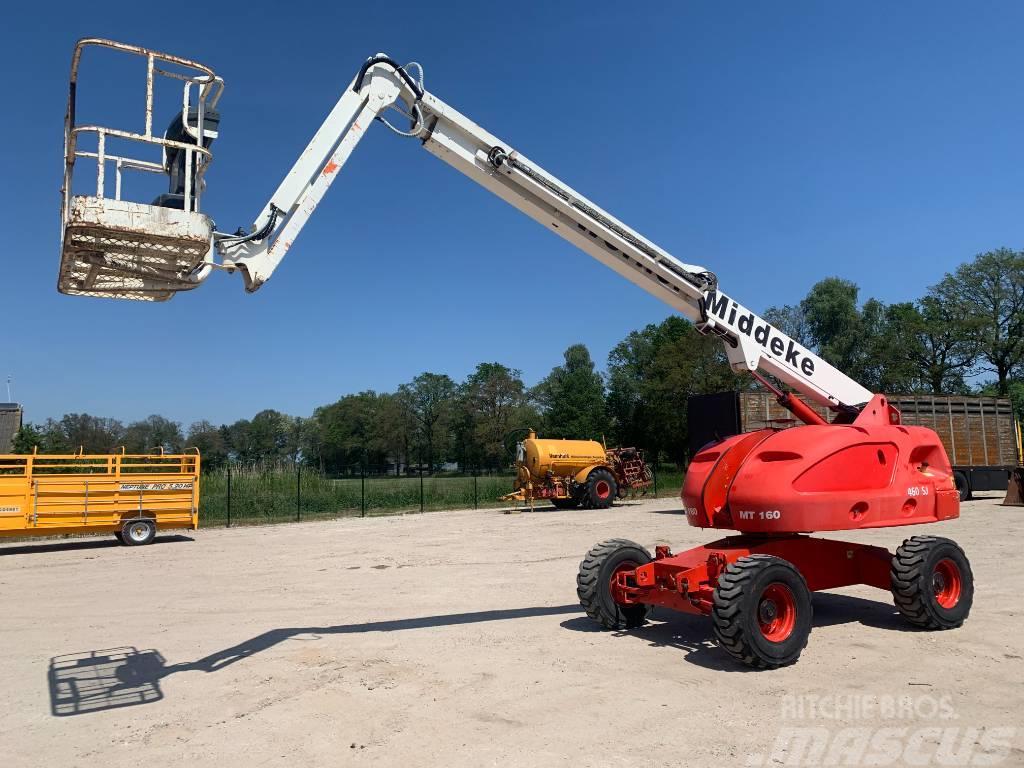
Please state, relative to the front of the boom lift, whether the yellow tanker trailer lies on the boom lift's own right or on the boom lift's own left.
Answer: on the boom lift's own right

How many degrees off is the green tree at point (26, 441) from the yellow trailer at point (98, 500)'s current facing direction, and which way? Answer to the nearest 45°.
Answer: approximately 90° to its right

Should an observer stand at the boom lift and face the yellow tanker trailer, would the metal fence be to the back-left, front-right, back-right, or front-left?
front-left

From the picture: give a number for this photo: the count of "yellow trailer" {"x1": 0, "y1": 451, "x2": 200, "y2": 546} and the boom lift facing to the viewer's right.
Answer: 0

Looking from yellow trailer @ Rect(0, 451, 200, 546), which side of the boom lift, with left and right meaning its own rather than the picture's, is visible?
right

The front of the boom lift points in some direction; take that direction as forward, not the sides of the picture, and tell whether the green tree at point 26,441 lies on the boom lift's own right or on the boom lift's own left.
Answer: on the boom lift's own right

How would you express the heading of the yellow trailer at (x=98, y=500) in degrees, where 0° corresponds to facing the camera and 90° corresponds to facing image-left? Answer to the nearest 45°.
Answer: approximately 90°

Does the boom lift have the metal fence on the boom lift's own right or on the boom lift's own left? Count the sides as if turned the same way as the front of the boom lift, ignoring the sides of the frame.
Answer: on the boom lift's own right

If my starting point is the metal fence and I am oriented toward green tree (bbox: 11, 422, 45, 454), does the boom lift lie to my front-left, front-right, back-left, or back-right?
back-left

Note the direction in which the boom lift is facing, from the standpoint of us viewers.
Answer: facing the viewer and to the left of the viewer
